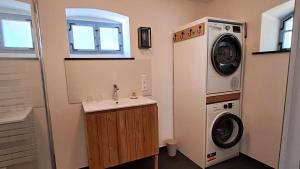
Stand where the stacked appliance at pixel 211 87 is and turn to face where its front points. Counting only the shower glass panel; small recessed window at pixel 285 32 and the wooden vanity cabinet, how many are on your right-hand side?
2

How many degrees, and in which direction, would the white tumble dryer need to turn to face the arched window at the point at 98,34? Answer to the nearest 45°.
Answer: approximately 135° to its right

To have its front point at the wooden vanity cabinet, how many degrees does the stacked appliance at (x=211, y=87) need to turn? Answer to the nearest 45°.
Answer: approximately 90° to its right

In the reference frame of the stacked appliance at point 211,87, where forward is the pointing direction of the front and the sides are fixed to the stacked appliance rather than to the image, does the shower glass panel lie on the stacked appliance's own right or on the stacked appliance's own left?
on the stacked appliance's own right

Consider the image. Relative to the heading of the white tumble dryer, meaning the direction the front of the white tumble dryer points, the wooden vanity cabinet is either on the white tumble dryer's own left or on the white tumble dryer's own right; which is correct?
on the white tumble dryer's own right

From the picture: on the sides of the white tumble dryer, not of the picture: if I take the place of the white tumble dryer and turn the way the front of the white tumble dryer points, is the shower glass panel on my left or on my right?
on my right

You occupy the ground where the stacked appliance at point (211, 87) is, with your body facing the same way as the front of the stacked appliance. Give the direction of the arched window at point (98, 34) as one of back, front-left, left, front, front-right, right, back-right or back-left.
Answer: back-right
